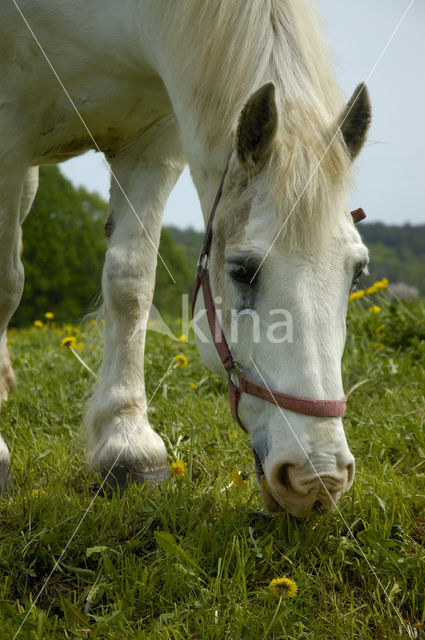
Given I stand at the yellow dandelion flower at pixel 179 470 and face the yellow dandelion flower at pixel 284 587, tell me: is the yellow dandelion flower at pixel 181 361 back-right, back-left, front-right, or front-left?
back-left

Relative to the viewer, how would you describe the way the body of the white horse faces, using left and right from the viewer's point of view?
facing the viewer and to the right of the viewer
